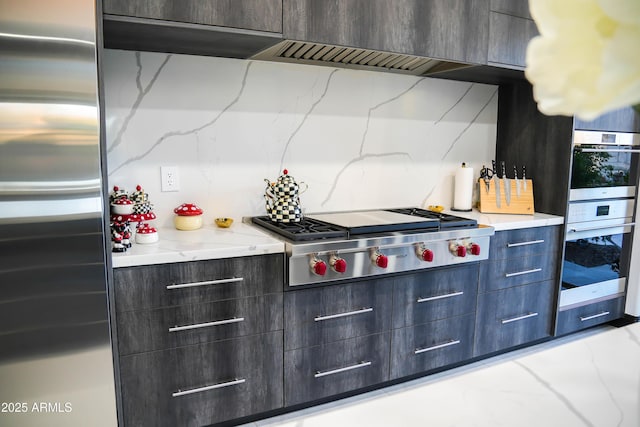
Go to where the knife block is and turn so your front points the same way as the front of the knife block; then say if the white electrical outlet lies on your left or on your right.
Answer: on your right

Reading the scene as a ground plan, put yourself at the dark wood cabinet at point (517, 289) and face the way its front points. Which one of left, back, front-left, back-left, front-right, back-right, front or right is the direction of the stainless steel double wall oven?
left

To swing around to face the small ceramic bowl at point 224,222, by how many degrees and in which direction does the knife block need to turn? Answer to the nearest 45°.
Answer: approximately 45° to its right

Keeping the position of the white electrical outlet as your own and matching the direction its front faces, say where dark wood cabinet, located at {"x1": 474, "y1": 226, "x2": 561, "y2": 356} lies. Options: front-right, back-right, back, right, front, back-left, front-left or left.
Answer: left

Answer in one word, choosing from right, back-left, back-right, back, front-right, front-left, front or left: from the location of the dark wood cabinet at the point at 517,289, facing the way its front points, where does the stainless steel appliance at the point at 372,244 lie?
right

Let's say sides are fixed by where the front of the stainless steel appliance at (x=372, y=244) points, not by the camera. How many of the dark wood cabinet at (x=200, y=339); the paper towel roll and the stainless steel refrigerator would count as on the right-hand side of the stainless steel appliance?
2

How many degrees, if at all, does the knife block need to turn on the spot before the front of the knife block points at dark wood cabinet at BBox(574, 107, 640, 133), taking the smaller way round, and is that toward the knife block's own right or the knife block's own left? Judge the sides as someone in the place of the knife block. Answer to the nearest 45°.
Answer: approximately 135° to the knife block's own left

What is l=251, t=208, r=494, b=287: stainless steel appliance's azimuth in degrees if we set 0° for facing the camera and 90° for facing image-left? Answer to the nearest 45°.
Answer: approximately 315°

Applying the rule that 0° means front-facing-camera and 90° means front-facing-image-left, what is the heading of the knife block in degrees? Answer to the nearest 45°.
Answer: approximately 0°

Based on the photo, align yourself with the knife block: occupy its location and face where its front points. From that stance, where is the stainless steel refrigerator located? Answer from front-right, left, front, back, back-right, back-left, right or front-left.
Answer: front-right

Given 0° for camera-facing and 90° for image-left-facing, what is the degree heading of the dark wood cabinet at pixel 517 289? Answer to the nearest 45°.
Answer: approximately 315°

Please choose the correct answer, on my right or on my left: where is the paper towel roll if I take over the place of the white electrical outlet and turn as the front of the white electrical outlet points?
on my left

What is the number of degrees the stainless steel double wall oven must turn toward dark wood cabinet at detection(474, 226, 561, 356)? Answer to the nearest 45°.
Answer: approximately 90° to its right

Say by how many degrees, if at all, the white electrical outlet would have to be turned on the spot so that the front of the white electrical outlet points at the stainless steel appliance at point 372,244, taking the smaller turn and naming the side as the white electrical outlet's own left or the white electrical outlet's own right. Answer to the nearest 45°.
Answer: approximately 45° to the white electrical outlet's own left
